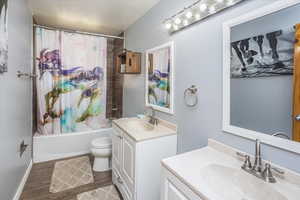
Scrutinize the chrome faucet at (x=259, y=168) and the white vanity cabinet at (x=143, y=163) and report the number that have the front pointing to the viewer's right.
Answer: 0

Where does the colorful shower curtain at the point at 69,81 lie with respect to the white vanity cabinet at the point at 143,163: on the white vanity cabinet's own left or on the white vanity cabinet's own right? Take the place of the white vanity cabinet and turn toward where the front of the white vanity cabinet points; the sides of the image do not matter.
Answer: on the white vanity cabinet's own right

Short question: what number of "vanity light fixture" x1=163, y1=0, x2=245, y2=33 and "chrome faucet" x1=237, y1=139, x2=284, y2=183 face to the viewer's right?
0

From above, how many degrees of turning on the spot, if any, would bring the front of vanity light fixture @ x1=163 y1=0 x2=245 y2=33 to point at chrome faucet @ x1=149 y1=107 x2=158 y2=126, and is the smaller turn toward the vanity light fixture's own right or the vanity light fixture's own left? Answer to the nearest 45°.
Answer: approximately 90° to the vanity light fixture's own right

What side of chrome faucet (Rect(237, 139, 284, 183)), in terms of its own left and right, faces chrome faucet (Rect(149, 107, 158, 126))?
right

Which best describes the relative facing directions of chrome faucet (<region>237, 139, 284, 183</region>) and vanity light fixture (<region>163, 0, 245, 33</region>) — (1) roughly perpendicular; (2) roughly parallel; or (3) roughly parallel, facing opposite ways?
roughly parallel

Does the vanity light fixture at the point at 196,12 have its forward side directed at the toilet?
no

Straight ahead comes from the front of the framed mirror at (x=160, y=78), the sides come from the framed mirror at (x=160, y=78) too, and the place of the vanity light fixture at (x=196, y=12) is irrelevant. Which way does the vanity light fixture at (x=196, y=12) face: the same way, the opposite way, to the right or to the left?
the same way

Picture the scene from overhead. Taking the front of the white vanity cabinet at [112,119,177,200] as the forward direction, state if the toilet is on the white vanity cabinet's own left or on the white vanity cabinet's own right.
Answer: on the white vanity cabinet's own right

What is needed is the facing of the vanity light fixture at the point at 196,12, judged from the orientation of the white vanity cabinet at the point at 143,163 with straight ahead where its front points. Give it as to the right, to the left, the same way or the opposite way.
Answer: the same way

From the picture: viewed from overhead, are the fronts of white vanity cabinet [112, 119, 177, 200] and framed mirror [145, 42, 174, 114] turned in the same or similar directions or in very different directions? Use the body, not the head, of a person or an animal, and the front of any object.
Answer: same or similar directions

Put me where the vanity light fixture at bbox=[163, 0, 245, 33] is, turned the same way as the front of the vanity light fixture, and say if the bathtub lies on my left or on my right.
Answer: on my right

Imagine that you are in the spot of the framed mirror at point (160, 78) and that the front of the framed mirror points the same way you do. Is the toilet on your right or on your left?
on your right

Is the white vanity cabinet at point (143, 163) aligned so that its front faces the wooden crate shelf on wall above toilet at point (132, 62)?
no
